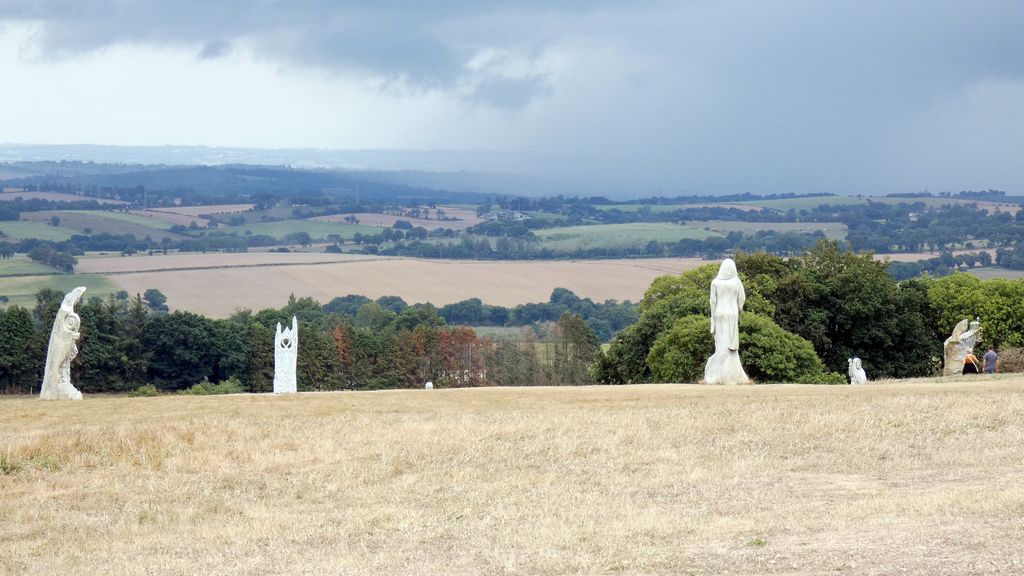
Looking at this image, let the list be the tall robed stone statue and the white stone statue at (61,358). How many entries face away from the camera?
1

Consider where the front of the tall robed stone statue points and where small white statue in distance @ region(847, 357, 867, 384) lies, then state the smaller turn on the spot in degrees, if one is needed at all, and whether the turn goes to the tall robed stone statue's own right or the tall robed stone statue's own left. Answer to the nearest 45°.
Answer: approximately 45° to the tall robed stone statue's own right

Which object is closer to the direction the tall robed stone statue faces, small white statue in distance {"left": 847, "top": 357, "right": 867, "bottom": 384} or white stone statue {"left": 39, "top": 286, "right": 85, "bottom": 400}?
the small white statue in distance

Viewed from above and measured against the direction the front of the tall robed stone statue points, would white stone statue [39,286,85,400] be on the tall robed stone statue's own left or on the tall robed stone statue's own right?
on the tall robed stone statue's own left

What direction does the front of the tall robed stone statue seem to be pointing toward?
away from the camera
